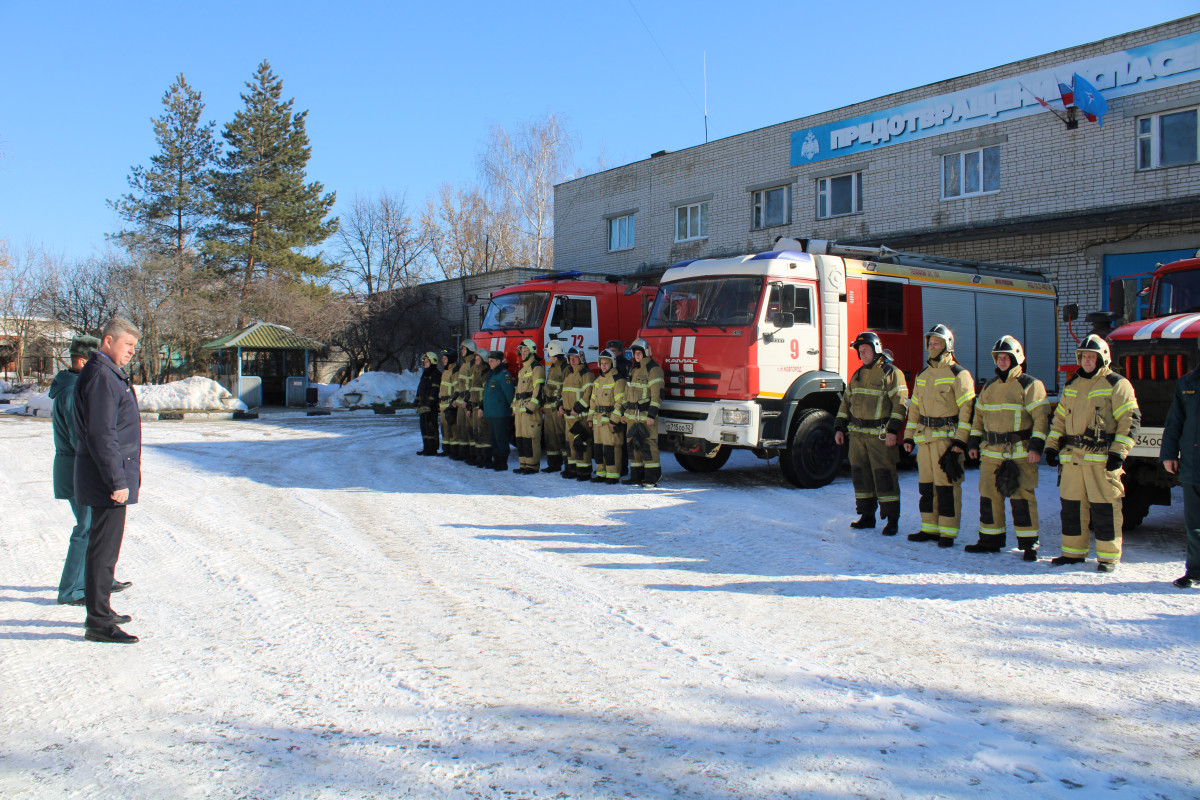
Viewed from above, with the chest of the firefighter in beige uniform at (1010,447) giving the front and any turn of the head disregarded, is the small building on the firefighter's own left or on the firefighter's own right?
on the firefighter's own right

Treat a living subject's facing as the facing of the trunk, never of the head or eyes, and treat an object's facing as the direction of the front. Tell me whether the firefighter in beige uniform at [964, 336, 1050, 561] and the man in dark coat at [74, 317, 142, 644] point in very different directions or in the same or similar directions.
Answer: very different directions

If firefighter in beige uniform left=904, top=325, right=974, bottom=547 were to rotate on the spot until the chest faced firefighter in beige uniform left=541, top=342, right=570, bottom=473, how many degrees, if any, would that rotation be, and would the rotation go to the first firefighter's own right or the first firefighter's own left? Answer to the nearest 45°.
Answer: approximately 90° to the first firefighter's own right

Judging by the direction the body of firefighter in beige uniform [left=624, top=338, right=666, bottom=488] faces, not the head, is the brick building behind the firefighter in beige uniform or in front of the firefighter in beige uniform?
behind

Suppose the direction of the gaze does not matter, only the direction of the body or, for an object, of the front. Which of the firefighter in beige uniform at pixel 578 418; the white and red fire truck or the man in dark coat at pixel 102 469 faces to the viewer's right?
the man in dark coat

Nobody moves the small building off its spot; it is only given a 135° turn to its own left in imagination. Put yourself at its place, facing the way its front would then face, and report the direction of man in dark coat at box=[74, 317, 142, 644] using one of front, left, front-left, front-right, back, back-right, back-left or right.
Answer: back-right

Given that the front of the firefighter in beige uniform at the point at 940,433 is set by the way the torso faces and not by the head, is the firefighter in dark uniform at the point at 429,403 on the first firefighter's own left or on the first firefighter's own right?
on the first firefighter's own right

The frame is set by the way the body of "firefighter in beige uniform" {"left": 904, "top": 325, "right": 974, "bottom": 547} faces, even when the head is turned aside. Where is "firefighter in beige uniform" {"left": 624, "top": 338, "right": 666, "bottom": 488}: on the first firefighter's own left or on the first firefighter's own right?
on the first firefighter's own right

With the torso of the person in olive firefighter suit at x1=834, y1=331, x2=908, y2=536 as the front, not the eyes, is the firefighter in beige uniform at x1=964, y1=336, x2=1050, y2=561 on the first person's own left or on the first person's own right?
on the first person's own left

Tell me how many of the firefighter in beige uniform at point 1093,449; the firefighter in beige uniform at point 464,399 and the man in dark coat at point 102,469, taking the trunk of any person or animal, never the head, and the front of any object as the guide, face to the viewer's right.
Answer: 1
